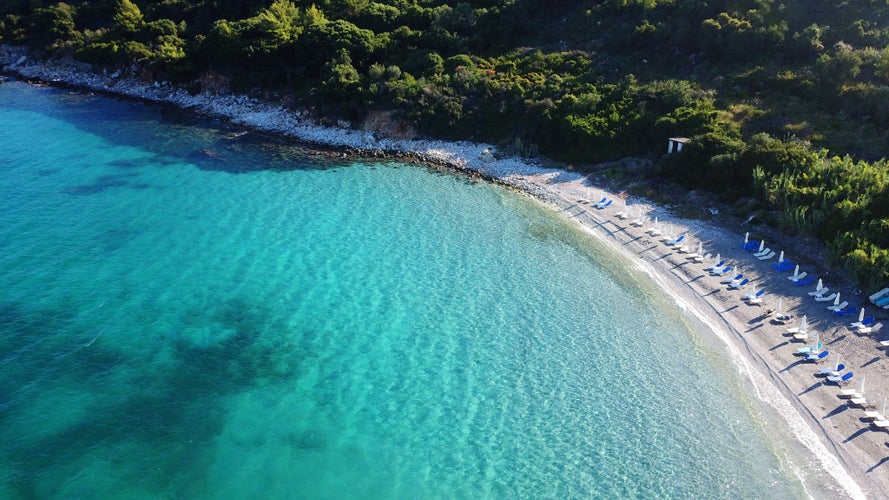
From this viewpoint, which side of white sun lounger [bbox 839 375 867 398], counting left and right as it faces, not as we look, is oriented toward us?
left

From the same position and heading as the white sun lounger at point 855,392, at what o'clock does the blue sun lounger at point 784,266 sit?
The blue sun lounger is roughly at 2 o'clock from the white sun lounger.

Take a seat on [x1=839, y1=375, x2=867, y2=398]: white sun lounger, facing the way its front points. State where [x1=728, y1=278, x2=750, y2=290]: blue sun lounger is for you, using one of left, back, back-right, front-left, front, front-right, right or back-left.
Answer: front-right

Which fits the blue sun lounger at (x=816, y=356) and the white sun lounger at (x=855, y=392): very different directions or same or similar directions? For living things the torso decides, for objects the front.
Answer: same or similar directions

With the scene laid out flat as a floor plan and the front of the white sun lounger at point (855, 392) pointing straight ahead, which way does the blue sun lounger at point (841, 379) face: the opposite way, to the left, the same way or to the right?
the same way

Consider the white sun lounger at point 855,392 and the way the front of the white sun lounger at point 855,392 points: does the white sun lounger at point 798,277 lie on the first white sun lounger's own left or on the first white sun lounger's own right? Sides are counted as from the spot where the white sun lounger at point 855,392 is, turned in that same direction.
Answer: on the first white sun lounger's own right

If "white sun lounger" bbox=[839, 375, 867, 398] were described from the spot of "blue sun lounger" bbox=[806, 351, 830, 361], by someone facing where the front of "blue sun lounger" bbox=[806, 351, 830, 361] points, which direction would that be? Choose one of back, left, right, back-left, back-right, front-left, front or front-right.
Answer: back-left

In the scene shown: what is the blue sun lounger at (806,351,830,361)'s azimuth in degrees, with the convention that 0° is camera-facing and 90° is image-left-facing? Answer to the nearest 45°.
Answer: approximately 90°

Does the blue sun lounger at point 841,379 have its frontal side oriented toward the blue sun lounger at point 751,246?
no

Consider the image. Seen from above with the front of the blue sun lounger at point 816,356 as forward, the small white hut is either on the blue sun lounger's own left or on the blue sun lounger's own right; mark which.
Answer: on the blue sun lounger's own right

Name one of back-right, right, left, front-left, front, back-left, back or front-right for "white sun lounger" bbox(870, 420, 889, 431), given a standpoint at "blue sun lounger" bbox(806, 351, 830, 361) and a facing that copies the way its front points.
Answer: back-left

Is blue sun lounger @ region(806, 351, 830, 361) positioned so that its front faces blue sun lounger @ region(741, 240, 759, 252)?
no

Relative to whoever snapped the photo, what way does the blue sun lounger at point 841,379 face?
facing to the left of the viewer

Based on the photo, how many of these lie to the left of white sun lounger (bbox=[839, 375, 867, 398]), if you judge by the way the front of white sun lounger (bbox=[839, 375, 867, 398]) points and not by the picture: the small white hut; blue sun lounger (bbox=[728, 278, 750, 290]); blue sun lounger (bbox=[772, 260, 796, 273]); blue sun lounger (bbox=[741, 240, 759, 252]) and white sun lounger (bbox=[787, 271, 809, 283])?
0

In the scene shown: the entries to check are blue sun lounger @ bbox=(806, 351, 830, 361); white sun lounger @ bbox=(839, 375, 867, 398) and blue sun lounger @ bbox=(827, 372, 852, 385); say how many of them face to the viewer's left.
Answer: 3

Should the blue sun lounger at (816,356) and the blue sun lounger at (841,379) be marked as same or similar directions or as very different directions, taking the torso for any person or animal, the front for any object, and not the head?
same or similar directions

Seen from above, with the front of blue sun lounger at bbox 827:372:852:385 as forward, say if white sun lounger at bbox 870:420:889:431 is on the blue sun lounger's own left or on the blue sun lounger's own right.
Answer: on the blue sun lounger's own left
